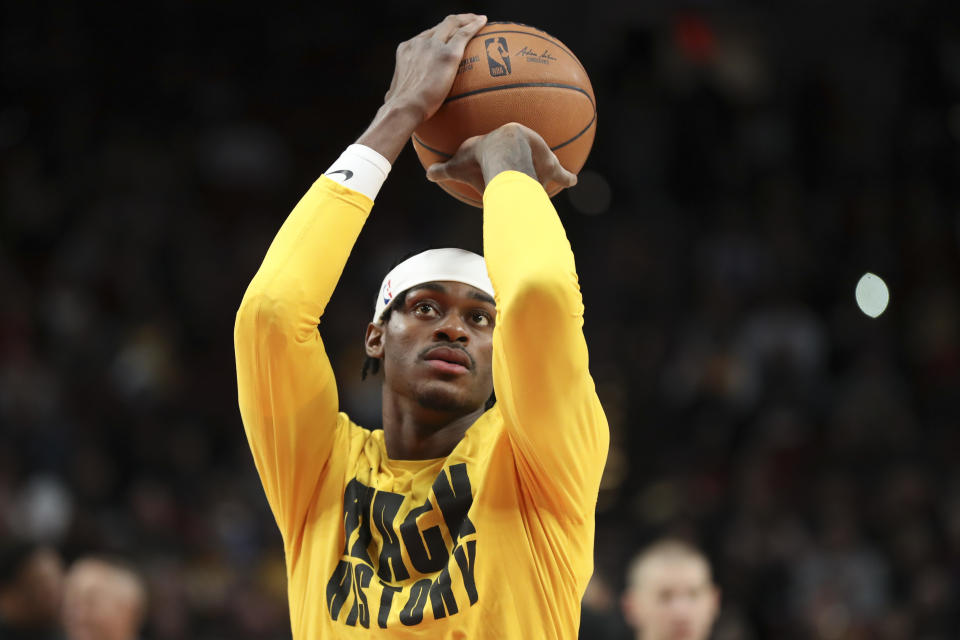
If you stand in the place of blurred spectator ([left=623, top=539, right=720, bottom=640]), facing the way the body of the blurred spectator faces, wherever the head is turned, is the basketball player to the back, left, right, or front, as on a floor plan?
front

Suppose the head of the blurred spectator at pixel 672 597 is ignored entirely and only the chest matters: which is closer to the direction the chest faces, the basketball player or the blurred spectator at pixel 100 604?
the basketball player

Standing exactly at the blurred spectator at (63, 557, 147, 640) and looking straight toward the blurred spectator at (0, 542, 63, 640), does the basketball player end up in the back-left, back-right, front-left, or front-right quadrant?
back-left

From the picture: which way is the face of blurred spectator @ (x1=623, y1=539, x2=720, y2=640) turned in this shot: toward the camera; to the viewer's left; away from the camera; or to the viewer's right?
toward the camera

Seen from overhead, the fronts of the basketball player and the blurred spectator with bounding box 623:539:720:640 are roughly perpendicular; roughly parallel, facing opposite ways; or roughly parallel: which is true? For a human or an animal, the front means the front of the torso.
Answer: roughly parallel

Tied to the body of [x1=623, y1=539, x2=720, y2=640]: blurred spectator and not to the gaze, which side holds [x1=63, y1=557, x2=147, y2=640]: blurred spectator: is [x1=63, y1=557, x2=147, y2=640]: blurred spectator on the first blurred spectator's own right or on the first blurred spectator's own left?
on the first blurred spectator's own right

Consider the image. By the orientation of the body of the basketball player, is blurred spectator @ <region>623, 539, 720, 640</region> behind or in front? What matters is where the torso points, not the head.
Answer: behind

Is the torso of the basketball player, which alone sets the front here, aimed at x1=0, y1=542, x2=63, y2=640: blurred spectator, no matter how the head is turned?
no

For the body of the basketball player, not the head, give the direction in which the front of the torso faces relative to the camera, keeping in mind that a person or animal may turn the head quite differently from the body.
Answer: toward the camera

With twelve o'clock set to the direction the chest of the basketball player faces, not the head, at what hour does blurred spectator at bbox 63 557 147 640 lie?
The blurred spectator is roughly at 5 o'clock from the basketball player.

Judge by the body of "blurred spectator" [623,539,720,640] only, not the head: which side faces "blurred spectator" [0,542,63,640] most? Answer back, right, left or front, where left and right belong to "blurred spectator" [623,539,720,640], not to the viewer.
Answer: right

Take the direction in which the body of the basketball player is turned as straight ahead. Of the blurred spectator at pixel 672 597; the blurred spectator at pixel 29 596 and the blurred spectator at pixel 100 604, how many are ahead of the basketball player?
0

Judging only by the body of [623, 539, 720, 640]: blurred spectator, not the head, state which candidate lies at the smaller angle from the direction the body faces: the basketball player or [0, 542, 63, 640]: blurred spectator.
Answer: the basketball player

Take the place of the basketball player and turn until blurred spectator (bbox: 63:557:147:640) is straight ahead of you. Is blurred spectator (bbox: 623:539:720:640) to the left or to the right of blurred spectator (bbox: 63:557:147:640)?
right
